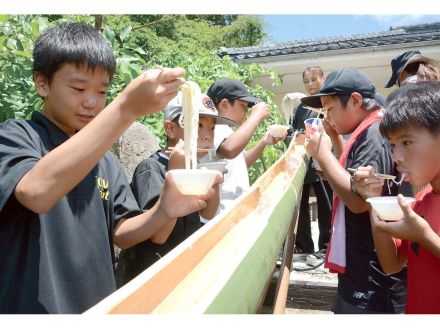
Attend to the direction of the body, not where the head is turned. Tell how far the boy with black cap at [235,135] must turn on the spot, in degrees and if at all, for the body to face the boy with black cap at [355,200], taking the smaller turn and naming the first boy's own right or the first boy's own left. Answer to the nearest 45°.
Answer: approximately 45° to the first boy's own right

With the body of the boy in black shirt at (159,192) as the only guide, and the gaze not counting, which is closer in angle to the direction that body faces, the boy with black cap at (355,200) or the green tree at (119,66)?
the boy with black cap

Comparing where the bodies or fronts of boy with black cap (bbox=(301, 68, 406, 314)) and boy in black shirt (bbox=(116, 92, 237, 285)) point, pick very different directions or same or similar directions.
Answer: very different directions

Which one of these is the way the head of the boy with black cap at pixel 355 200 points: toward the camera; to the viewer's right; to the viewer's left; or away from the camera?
to the viewer's left

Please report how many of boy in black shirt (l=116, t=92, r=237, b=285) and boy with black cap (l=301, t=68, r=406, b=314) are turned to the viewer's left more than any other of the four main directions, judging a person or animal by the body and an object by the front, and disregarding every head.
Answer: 1

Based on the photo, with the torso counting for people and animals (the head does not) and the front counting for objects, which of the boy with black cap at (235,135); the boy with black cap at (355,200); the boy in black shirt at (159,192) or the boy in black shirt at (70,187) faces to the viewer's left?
the boy with black cap at (355,200)

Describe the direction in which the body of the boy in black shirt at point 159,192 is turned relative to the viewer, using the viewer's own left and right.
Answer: facing the viewer and to the right of the viewer

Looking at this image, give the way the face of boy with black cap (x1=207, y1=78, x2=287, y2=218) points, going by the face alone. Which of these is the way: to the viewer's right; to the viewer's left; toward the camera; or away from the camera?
to the viewer's right

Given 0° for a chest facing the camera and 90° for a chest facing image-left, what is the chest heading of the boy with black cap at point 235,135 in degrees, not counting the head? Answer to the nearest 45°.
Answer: approximately 270°

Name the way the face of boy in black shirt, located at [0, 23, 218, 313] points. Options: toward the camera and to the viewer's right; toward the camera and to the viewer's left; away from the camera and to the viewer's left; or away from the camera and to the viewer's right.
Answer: toward the camera and to the viewer's right

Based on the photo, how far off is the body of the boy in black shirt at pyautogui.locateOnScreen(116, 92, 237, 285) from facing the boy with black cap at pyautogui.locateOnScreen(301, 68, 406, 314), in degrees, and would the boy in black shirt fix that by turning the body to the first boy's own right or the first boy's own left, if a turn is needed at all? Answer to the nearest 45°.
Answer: approximately 45° to the first boy's own left

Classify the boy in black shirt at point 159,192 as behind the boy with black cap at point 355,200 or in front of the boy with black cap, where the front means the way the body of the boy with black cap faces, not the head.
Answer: in front

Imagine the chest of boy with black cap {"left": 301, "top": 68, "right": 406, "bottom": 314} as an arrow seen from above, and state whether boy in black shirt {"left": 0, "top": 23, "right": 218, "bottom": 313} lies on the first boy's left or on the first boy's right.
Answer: on the first boy's left

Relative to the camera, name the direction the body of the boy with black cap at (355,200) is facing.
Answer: to the viewer's left
